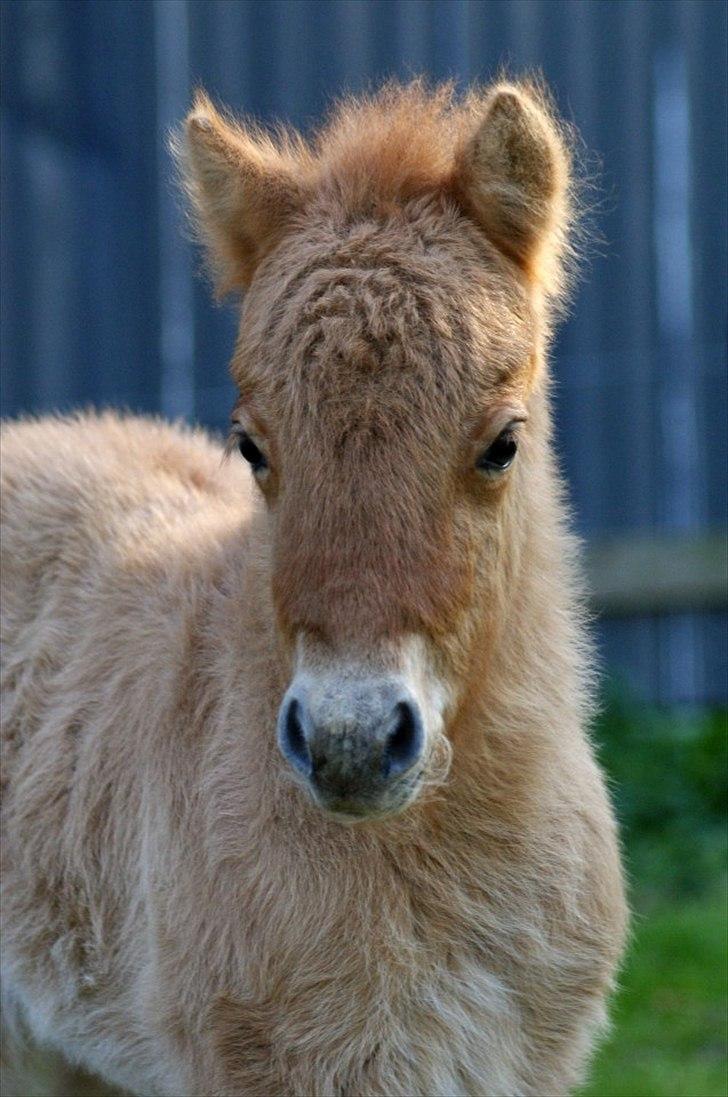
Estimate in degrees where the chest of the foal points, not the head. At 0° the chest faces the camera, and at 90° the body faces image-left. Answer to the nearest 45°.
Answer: approximately 315°
